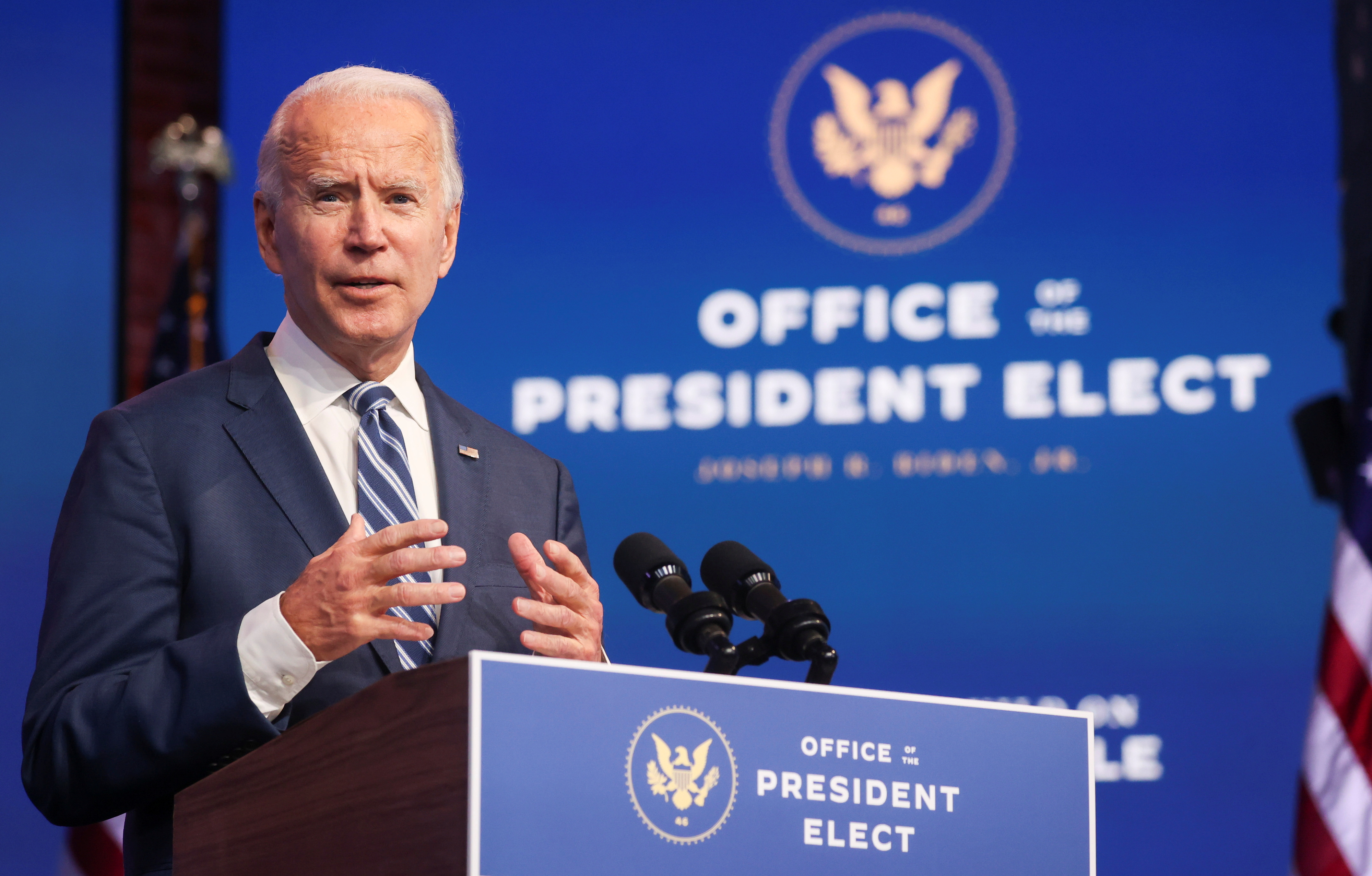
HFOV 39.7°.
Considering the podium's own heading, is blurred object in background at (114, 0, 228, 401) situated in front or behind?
behind

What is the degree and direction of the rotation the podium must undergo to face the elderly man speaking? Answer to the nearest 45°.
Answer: approximately 180°

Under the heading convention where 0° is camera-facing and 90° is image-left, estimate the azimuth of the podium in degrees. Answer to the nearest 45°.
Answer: approximately 315°

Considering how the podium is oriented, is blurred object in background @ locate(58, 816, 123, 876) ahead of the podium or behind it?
behind
